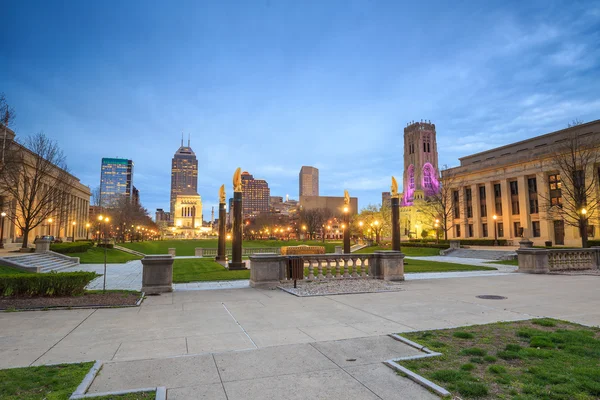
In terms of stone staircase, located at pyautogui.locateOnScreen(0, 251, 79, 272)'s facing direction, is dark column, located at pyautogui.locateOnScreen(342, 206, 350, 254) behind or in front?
in front

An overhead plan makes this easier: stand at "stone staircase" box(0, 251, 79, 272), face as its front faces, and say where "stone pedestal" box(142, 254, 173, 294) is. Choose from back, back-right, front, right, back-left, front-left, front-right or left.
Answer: front-right

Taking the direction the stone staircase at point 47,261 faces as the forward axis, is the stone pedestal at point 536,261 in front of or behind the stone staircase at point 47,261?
in front

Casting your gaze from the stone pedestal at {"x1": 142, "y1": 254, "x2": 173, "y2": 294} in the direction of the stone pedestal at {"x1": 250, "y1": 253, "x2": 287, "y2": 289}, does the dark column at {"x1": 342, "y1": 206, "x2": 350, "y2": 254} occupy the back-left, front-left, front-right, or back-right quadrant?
front-left

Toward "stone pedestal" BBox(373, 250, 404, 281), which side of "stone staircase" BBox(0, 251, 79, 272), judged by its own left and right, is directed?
front

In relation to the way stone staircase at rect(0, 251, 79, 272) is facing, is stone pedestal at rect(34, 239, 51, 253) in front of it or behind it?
behind

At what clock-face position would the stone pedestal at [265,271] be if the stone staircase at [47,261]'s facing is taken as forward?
The stone pedestal is roughly at 1 o'clock from the stone staircase.

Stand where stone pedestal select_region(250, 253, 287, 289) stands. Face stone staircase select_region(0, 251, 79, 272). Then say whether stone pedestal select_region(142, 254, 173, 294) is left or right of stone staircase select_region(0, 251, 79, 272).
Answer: left

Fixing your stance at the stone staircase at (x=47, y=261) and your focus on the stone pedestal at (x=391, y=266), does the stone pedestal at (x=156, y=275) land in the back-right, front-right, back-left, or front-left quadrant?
front-right

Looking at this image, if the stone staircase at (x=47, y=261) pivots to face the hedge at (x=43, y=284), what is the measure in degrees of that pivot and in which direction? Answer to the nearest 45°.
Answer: approximately 45° to its right
